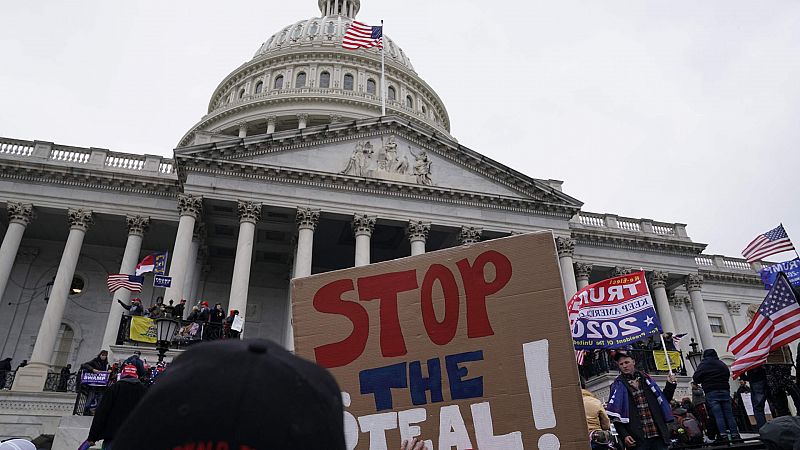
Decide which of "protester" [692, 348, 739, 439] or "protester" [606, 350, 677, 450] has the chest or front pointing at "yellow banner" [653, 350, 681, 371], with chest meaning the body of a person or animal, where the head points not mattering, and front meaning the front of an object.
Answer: "protester" [692, 348, 739, 439]

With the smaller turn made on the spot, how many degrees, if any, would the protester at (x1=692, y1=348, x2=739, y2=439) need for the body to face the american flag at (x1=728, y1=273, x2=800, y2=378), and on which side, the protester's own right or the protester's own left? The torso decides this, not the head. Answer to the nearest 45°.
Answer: approximately 135° to the protester's own right

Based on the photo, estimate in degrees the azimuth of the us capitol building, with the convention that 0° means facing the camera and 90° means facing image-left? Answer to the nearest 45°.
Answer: approximately 0°

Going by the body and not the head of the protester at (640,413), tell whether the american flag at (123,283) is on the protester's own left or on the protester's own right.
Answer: on the protester's own right

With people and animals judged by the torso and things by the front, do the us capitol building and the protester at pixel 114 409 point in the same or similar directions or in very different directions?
very different directions

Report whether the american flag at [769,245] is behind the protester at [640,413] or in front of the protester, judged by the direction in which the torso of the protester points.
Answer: behind

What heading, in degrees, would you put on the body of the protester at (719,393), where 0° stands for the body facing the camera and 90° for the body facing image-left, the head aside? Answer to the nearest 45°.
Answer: approximately 180°

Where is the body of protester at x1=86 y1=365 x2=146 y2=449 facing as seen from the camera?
away from the camera

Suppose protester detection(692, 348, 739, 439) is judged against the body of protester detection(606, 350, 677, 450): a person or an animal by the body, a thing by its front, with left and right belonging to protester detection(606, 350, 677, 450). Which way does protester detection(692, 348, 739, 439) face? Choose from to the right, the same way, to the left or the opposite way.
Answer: the opposite way

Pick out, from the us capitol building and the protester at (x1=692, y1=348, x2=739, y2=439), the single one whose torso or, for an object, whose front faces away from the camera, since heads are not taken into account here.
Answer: the protester
